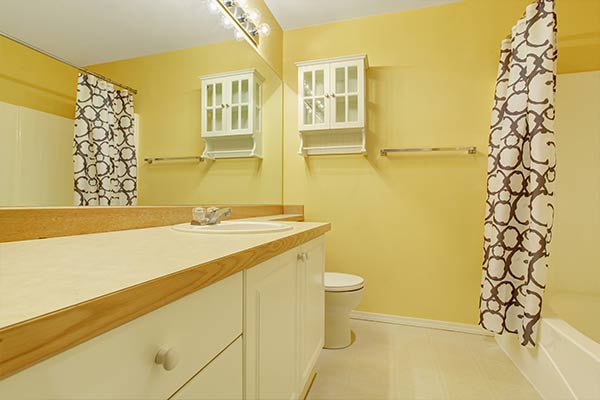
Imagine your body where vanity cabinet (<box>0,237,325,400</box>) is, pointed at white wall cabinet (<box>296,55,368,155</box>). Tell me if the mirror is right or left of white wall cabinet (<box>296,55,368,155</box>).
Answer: left

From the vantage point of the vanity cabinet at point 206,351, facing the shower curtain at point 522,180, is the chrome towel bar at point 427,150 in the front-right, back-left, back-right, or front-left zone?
front-left

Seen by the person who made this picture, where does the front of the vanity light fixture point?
facing the viewer and to the right of the viewer

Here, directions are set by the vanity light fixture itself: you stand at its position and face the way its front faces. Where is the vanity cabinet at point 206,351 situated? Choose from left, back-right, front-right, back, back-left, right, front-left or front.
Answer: front-right

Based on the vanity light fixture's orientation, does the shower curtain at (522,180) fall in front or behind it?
in front

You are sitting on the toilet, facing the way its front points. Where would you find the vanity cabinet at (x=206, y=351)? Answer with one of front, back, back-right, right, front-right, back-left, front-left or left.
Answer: right

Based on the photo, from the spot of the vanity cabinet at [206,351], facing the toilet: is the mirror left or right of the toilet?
left

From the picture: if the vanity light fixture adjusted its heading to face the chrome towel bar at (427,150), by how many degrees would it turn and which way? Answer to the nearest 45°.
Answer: approximately 45° to its left

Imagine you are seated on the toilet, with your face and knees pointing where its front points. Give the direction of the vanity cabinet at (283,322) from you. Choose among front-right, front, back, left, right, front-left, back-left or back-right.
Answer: right

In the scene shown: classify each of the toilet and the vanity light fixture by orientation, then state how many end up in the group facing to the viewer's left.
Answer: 0
